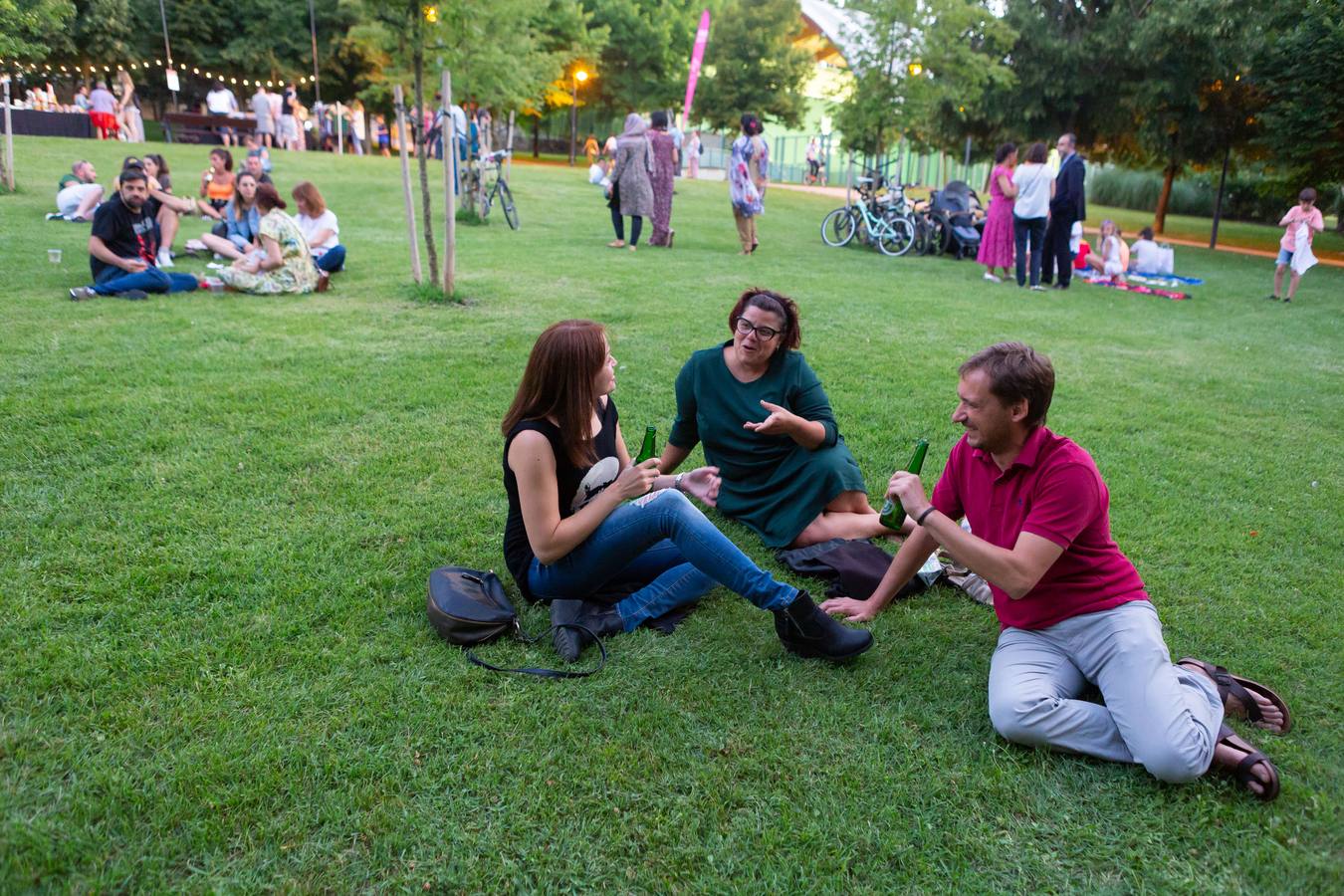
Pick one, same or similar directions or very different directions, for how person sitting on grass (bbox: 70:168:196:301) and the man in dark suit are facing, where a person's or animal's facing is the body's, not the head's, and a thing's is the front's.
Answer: very different directions

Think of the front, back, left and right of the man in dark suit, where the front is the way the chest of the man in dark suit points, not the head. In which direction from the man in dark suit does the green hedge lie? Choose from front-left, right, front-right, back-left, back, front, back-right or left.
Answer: right

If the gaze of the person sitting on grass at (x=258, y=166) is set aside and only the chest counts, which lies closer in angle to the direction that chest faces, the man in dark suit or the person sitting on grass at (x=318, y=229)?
the person sitting on grass

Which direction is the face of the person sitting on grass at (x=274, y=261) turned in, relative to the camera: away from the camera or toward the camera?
away from the camera

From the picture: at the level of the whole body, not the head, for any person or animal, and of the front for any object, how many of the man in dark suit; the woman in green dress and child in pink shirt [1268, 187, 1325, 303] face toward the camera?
2

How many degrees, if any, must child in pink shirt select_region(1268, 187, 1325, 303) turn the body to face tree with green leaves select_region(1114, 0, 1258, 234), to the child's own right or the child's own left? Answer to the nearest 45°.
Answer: approximately 180°

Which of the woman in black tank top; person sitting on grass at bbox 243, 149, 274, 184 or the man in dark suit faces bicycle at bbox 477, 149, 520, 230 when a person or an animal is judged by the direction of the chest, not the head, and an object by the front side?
the man in dark suit

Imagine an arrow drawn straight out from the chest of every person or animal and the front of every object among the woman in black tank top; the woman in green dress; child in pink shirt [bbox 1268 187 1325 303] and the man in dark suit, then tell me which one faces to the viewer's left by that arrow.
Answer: the man in dark suit

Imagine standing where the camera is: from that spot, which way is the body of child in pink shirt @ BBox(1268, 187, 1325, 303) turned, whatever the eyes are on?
toward the camera

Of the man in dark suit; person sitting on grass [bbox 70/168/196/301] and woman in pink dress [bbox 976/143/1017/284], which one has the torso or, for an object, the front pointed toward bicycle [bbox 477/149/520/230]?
the man in dark suit

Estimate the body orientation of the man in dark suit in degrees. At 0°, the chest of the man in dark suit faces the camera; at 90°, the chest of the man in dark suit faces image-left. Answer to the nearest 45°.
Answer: approximately 90°
